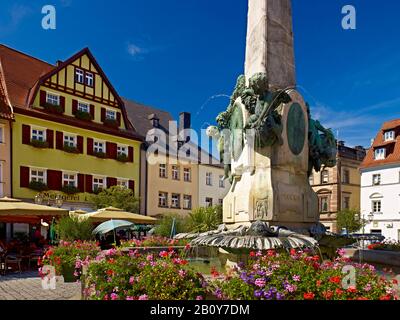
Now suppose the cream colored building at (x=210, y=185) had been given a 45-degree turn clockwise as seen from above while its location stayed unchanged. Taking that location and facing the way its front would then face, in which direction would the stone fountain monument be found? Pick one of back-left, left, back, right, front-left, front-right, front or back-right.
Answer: front

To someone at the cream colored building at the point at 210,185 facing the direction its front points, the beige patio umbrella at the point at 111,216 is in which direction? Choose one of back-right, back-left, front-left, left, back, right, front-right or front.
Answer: front-right

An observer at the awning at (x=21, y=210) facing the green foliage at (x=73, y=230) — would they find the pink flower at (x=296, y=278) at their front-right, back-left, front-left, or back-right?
front-right

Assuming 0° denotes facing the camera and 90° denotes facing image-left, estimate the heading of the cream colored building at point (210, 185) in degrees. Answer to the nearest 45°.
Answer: approximately 315°

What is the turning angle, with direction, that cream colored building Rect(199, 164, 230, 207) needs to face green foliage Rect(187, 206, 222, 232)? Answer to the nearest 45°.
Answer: approximately 45° to its right

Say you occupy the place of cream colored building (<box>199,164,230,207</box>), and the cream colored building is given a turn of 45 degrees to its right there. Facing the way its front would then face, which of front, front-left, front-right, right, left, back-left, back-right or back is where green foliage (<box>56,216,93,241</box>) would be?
front

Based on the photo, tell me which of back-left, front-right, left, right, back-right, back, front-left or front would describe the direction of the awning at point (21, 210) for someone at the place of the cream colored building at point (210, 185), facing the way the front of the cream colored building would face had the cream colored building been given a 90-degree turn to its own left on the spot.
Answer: back-right
